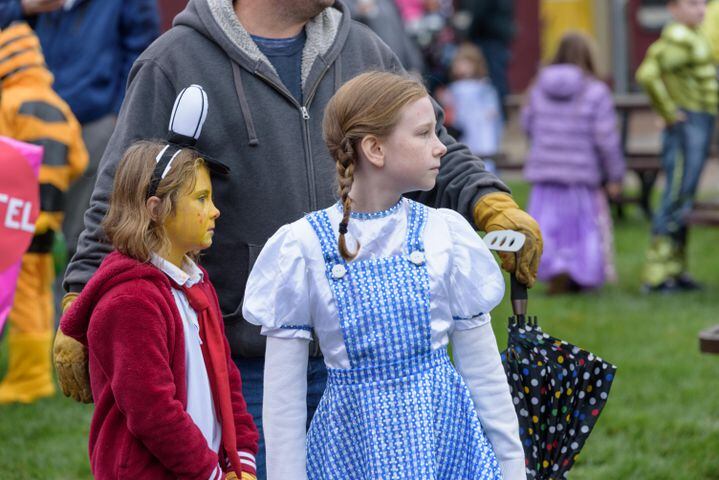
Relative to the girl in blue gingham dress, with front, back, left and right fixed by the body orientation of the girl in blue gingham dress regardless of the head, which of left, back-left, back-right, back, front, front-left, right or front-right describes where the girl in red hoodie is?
right

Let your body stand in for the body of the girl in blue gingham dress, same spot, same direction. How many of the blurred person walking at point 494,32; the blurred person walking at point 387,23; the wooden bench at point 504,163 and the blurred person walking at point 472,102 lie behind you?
4

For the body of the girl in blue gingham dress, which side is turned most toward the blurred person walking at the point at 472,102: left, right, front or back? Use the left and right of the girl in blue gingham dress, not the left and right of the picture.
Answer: back

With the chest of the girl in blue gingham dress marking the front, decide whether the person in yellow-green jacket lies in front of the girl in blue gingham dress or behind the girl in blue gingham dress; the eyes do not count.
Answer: behind

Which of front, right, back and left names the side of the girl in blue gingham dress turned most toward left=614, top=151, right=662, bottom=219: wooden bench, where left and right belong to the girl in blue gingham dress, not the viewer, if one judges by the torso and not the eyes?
back

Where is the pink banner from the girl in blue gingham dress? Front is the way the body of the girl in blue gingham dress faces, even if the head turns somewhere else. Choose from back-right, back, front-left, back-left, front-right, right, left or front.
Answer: back-right

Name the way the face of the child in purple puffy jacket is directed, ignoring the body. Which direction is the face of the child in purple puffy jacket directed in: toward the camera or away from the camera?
away from the camera

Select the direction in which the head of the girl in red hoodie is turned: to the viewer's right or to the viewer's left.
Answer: to the viewer's right

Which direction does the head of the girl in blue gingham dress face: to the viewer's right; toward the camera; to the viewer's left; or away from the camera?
to the viewer's right

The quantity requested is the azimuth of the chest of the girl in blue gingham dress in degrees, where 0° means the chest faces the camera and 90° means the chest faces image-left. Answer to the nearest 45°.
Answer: approximately 0°
